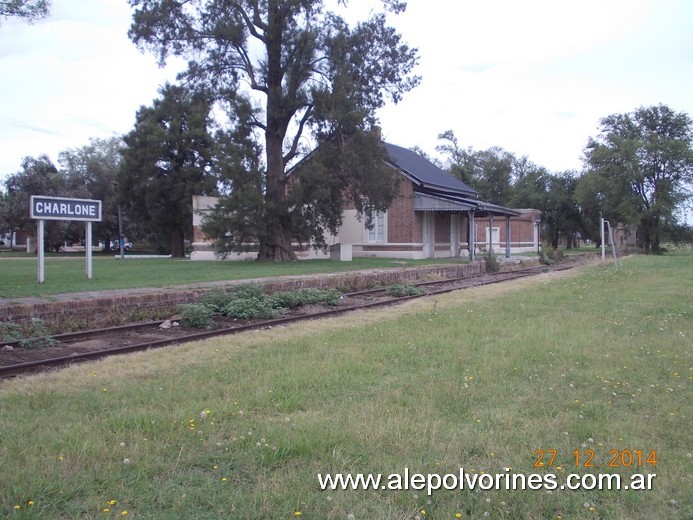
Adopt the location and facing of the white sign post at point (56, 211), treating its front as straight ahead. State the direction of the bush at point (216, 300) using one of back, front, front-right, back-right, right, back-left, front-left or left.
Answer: front

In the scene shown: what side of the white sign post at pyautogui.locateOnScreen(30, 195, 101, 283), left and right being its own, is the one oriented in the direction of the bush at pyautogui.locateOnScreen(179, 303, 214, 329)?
front

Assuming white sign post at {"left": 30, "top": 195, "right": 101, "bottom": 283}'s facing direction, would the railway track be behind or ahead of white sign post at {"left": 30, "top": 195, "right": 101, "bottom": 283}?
ahead

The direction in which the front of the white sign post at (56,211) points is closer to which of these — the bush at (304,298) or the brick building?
the bush

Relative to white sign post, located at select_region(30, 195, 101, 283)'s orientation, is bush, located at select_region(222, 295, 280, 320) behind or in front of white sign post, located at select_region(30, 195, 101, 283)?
in front

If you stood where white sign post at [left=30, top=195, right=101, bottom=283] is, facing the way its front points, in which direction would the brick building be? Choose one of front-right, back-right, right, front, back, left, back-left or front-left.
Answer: left

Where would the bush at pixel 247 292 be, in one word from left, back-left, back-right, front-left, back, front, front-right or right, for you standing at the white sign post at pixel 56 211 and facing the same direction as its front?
front

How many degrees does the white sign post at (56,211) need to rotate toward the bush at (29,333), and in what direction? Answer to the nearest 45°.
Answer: approximately 45° to its right
